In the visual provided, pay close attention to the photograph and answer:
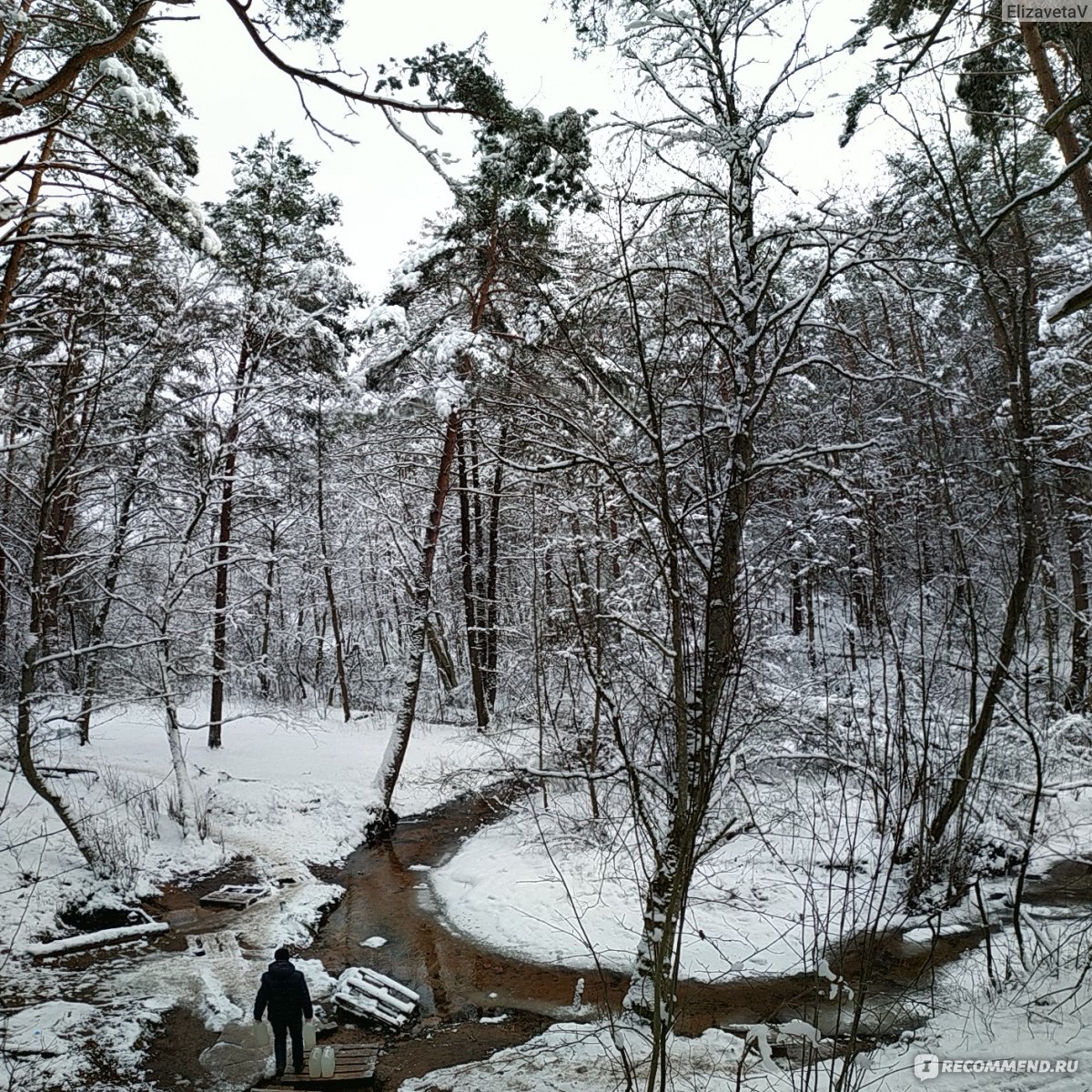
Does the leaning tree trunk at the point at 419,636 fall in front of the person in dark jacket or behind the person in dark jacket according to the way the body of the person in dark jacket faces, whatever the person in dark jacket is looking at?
in front

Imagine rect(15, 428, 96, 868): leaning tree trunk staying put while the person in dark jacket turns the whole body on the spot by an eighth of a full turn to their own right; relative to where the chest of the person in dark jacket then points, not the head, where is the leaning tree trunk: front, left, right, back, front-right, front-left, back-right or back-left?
left

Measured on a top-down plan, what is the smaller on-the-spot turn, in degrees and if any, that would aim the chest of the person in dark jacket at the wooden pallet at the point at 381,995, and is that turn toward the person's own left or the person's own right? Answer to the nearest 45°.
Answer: approximately 45° to the person's own right

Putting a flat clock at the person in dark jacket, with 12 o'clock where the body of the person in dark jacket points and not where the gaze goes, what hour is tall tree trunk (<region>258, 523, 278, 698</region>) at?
The tall tree trunk is roughly at 12 o'clock from the person in dark jacket.

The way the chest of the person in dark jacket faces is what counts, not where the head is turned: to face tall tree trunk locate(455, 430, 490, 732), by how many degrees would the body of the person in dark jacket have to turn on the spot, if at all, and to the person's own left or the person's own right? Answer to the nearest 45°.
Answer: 0° — they already face it

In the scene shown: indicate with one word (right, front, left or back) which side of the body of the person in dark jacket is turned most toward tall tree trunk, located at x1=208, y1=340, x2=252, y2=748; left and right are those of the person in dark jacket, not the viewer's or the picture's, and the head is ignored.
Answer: front

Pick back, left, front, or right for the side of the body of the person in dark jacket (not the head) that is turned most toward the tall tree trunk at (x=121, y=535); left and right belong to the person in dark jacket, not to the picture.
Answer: front

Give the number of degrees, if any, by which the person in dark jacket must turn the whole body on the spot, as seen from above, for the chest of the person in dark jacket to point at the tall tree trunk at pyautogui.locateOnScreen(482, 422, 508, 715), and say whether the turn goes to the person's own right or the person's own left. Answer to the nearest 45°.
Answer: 0° — they already face it

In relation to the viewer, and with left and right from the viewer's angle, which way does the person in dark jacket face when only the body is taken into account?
facing away from the viewer
